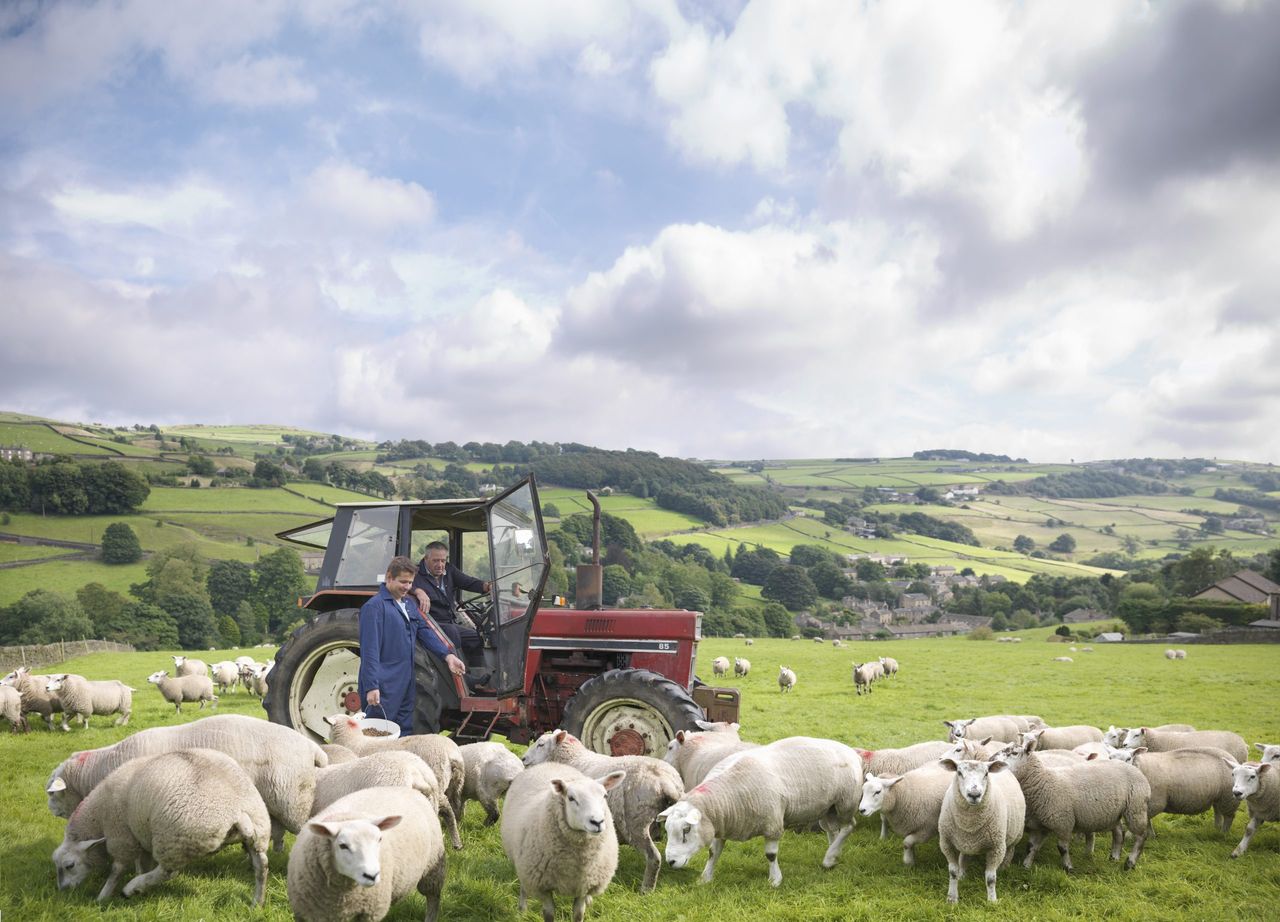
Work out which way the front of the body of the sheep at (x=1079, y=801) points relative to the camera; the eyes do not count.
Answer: to the viewer's left

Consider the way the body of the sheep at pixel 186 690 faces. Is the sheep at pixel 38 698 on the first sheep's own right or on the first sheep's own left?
on the first sheep's own left

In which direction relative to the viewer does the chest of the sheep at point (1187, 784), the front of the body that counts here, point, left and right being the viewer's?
facing to the left of the viewer

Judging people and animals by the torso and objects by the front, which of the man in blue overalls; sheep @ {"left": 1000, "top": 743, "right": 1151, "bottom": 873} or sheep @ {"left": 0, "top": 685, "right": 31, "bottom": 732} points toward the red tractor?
sheep @ {"left": 1000, "top": 743, "right": 1151, "bottom": 873}

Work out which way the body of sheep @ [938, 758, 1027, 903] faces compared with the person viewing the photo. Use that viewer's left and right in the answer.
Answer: facing the viewer

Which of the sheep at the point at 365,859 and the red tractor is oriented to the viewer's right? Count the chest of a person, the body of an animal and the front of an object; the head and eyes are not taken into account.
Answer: the red tractor

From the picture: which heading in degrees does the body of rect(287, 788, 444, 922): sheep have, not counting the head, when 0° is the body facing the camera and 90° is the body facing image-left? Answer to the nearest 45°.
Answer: approximately 45°

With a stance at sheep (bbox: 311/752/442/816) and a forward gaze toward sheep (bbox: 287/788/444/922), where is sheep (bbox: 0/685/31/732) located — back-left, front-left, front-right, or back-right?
back-right

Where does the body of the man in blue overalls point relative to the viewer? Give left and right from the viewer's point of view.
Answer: facing the viewer and to the right of the viewer

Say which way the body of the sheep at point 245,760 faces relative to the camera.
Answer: to the viewer's left

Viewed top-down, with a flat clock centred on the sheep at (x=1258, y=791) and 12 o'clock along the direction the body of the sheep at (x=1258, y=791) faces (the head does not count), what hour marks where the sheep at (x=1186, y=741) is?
the sheep at (x=1186, y=741) is roughly at 4 o'clock from the sheep at (x=1258, y=791).

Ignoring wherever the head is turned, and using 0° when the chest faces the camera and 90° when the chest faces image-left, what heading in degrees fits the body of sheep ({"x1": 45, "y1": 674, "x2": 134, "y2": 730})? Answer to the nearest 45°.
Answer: approximately 90°

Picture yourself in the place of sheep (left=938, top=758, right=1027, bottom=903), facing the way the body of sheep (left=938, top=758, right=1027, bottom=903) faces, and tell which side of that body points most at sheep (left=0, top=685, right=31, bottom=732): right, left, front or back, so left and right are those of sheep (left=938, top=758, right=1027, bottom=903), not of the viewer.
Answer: right

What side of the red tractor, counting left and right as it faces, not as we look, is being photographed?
right

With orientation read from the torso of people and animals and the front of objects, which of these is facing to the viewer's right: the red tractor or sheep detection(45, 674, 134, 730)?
the red tractor

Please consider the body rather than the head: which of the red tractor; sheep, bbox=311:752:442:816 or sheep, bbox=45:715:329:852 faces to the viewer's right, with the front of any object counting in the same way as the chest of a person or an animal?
the red tractor

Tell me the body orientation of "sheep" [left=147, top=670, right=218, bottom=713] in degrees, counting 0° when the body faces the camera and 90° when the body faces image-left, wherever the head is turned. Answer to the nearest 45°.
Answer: approximately 90°
